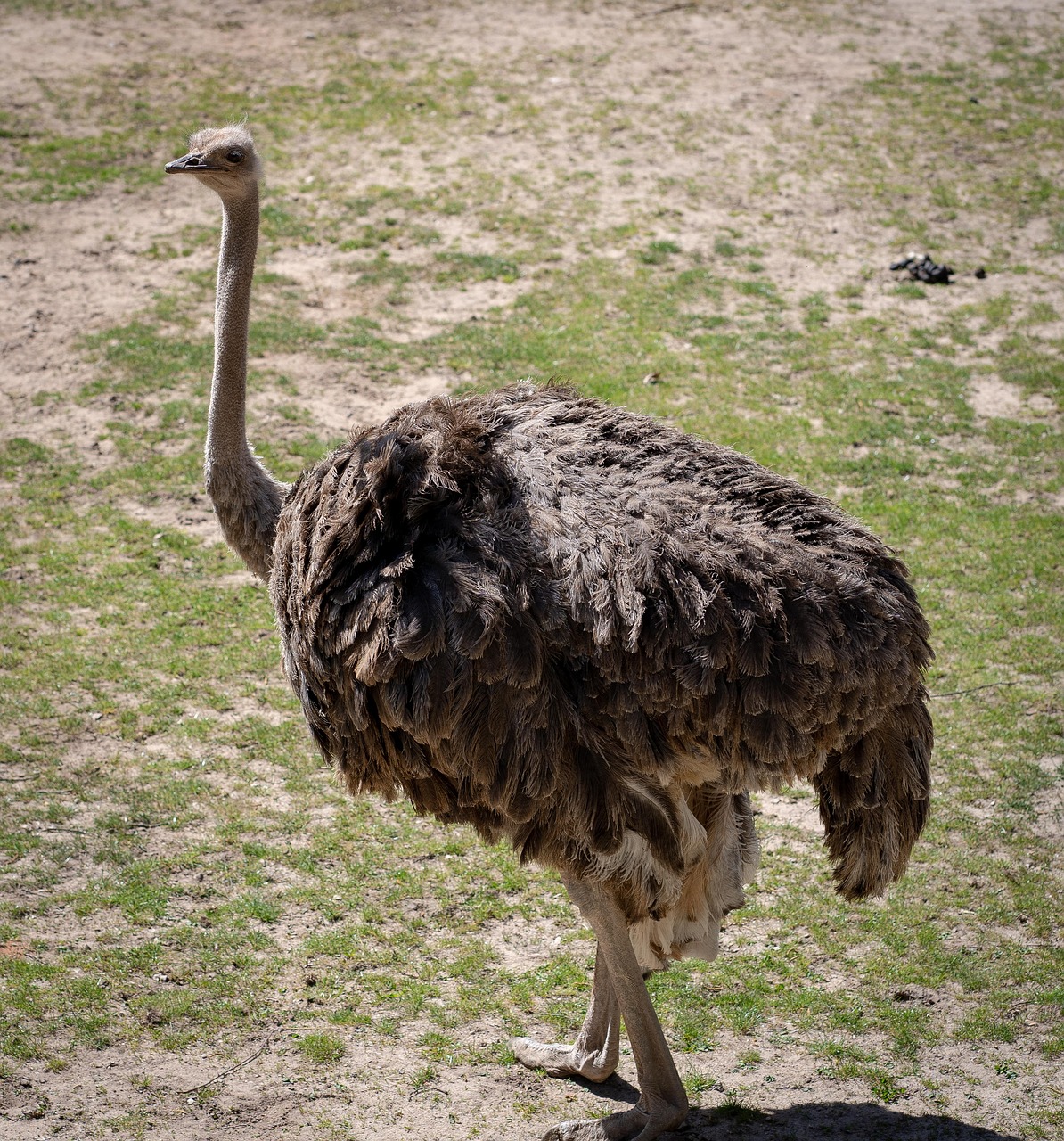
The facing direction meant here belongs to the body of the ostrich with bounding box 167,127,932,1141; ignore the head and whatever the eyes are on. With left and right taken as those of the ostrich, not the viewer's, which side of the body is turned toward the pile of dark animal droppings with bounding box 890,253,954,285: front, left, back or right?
right

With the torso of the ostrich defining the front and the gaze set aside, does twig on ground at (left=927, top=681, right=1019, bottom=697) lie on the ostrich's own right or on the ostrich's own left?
on the ostrich's own right

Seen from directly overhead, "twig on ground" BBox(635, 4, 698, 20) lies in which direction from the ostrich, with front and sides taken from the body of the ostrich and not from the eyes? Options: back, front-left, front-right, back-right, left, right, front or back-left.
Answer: right

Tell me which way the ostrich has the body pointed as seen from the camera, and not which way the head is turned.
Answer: to the viewer's left
